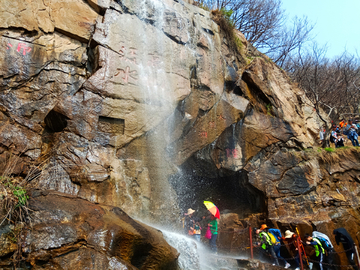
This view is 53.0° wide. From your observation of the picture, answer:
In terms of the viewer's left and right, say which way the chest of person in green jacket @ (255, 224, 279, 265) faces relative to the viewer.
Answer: facing to the left of the viewer

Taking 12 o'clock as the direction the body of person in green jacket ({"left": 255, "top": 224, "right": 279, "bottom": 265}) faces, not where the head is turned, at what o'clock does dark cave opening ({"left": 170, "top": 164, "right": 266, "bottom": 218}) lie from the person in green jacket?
The dark cave opening is roughly at 2 o'clock from the person in green jacket.

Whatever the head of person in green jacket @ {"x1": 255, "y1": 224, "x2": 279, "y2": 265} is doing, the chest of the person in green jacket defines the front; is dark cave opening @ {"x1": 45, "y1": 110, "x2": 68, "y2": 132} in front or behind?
in front

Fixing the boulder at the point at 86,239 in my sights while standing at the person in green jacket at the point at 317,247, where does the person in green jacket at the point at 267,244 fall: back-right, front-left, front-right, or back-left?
front-right

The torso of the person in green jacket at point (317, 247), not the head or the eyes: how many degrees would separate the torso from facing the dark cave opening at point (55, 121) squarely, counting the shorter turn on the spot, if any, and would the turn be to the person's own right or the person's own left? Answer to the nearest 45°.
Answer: approximately 45° to the person's own left

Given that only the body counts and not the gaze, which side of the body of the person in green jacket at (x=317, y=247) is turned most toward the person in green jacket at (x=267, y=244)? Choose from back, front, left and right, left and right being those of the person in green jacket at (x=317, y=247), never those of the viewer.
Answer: front

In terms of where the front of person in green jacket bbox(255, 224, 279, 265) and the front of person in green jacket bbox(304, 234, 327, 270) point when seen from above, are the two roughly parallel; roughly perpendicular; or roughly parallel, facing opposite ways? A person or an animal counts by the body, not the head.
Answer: roughly parallel

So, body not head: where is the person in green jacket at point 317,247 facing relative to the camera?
to the viewer's left

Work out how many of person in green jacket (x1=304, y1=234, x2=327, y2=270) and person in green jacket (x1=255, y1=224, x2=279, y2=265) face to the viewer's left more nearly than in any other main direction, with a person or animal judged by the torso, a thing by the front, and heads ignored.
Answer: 2
